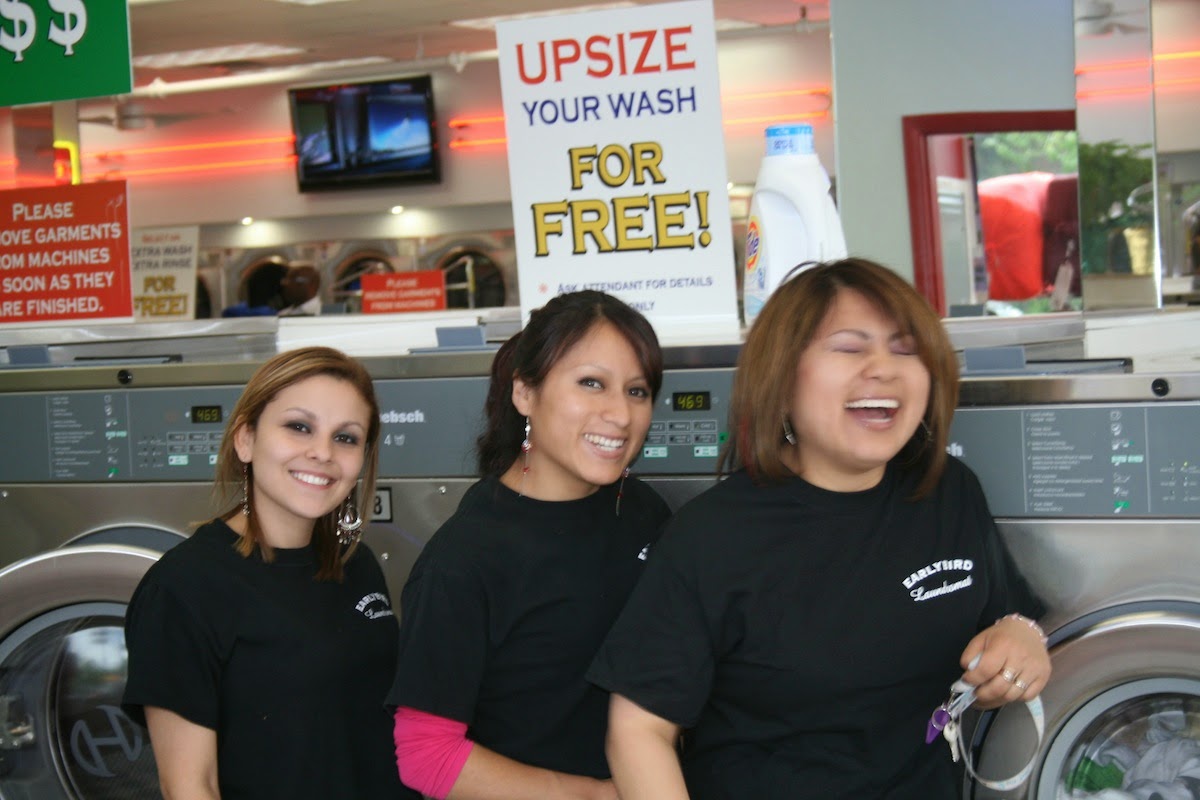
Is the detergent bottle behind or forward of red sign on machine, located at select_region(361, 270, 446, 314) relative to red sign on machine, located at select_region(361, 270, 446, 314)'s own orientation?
forward

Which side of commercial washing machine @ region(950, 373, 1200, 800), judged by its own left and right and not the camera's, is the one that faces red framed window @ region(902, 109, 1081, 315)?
back

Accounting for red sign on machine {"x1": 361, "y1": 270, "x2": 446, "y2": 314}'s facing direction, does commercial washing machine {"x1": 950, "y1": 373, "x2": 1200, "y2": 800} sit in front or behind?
in front

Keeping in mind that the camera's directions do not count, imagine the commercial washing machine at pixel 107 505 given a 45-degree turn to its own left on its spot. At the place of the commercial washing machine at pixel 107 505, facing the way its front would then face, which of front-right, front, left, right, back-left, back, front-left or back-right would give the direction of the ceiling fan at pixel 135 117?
back-left

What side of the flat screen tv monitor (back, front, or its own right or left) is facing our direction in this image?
front

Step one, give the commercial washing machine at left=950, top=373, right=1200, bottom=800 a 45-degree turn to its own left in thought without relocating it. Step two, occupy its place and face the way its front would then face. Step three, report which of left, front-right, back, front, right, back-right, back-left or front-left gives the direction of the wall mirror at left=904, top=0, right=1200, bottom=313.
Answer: back-left

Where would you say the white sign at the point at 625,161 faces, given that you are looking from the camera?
facing the viewer

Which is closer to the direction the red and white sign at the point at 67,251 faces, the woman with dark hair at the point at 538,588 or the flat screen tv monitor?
the woman with dark hair

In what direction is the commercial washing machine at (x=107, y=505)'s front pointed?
toward the camera

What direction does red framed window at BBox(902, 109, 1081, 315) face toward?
toward the camera
